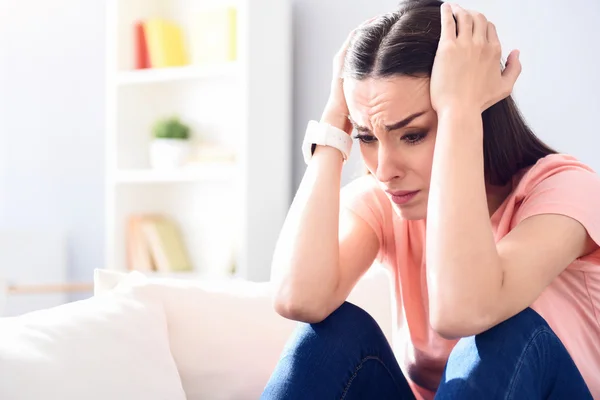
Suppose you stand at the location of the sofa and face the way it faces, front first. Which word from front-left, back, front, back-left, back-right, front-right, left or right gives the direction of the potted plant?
back

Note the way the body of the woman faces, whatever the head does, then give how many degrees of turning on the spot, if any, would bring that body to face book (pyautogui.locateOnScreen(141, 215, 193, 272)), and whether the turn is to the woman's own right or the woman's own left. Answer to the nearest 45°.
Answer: approximately 90° to the woman's own right

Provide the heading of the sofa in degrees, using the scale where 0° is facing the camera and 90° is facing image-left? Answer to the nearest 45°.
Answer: approximately 0°

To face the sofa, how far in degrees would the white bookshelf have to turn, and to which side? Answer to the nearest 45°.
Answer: approximately 45° to its left

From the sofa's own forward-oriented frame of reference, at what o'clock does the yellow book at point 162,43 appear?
The yellow book is roughly at 6 o'clock from the sofa.

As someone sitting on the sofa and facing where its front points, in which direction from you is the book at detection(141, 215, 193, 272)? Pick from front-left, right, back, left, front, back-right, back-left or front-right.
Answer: back

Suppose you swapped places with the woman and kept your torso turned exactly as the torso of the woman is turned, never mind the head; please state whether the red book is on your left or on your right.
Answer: on your right

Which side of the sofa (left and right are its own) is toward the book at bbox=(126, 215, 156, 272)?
back

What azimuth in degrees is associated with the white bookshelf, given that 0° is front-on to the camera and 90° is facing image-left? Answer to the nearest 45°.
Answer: approximately 45°
